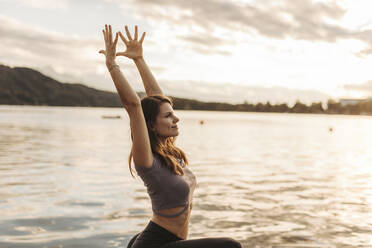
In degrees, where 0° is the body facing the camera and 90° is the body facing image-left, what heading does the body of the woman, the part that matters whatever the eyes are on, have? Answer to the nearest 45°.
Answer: approximately 270°
